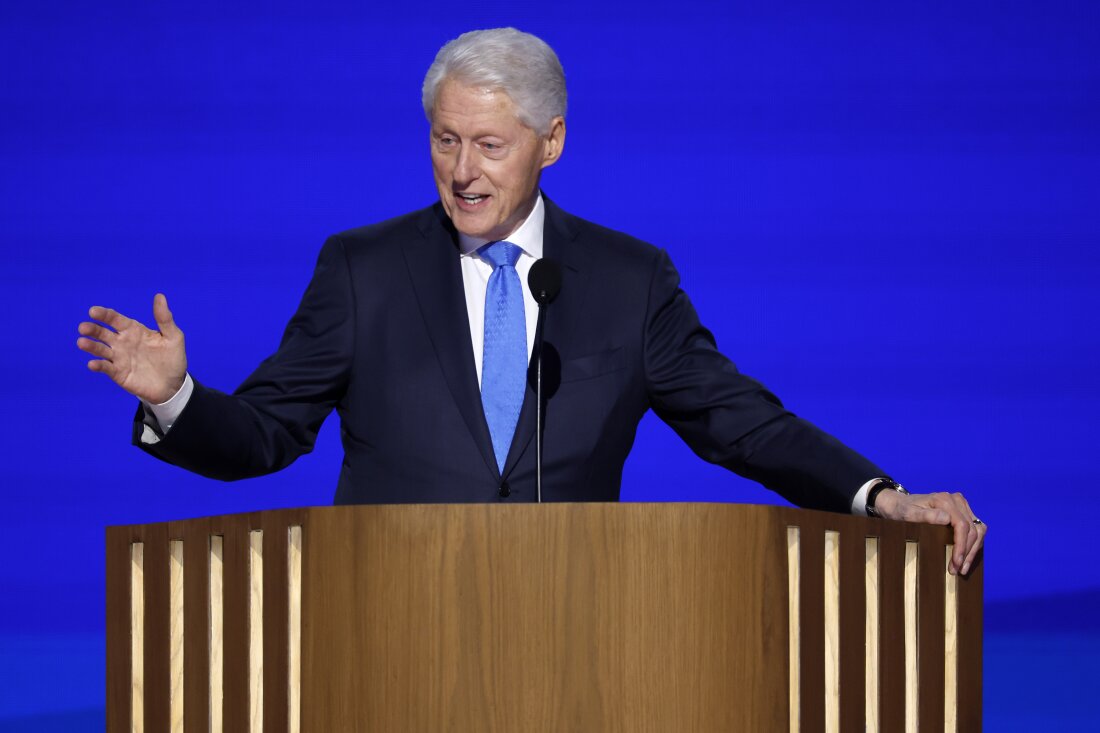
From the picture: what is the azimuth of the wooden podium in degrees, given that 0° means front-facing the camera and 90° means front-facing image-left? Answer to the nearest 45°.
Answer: approximately 0°

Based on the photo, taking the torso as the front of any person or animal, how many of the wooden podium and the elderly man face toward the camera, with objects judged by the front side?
2

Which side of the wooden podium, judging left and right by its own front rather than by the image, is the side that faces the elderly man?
back

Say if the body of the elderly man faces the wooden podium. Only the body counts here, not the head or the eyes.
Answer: yes
